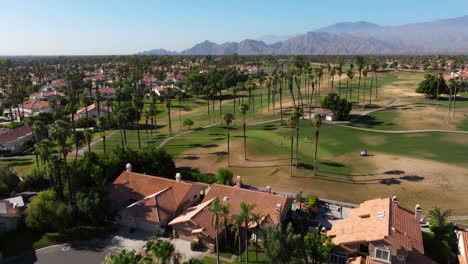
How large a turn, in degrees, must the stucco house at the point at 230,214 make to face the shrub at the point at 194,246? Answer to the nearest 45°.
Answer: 0° — it already faces it

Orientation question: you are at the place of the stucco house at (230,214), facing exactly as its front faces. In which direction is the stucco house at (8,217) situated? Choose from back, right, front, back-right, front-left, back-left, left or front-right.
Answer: front-right

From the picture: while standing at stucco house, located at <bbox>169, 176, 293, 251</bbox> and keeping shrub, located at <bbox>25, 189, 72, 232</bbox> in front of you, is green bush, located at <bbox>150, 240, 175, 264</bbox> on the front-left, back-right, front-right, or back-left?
front-left

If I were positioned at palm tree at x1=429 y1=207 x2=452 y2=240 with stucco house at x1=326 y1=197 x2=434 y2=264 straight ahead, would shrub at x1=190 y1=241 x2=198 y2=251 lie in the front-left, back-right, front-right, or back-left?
front-right

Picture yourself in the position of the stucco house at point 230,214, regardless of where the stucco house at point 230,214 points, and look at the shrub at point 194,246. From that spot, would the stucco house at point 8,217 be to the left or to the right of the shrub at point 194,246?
right

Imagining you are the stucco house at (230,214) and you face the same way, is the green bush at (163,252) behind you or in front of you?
in front

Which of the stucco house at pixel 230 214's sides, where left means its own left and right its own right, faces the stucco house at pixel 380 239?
left

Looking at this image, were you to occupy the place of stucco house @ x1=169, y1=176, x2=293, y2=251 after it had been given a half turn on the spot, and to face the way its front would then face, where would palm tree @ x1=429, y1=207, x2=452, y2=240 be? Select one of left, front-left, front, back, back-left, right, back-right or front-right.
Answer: front-right
